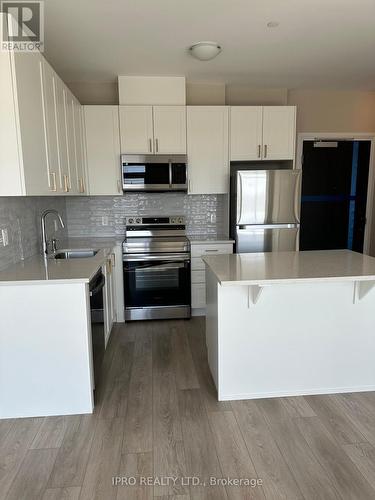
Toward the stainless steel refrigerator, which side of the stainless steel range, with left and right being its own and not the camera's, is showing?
left

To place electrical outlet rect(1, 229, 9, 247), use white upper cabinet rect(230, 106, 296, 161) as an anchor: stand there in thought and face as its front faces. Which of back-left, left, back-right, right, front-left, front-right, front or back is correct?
front-right

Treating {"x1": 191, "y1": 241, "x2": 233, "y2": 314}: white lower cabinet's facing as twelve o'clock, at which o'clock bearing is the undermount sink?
The undermount sink is roughly at 2 o'clock from the white lower cabinet.

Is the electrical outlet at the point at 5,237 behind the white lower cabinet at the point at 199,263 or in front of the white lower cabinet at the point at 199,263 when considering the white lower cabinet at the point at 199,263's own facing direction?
in front
